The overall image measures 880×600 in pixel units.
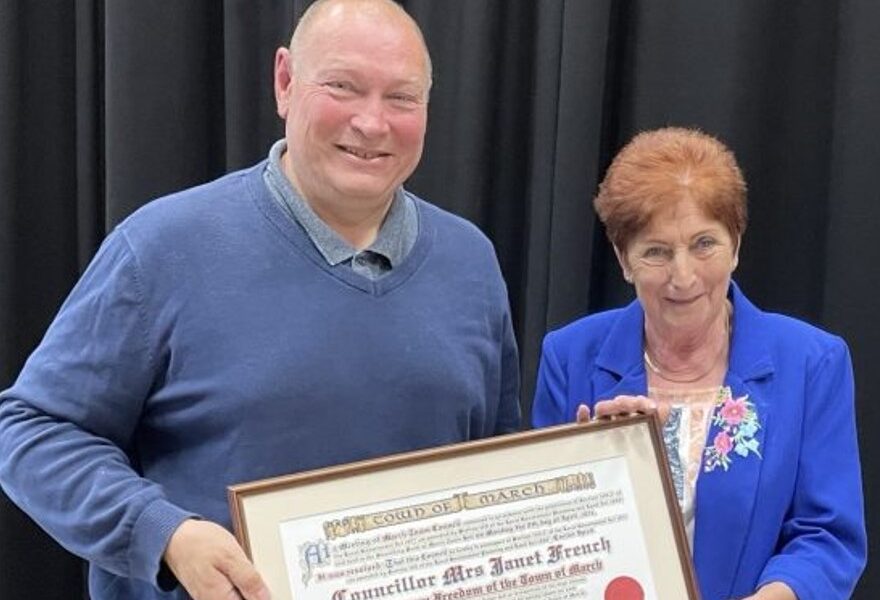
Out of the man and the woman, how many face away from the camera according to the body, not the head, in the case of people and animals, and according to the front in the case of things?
0

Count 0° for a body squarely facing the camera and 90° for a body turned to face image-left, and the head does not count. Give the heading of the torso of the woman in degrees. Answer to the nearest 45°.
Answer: approximately 0°

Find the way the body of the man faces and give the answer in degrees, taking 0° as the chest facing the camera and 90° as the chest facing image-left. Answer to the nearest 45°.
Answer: approximately 315°
